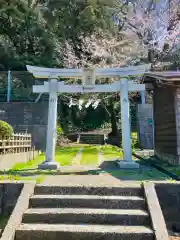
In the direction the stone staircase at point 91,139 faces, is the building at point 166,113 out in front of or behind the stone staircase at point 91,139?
in front

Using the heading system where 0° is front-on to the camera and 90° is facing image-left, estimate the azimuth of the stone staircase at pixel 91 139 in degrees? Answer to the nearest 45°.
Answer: approximately 0°

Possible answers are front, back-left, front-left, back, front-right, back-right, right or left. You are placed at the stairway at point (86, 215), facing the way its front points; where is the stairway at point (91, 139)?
back

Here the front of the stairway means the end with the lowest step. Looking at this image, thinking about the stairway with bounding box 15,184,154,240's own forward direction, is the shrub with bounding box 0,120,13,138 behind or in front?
behind

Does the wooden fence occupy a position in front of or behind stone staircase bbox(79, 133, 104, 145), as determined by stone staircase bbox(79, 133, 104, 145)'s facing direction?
in front

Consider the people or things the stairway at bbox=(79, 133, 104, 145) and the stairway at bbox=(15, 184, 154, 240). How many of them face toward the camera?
2

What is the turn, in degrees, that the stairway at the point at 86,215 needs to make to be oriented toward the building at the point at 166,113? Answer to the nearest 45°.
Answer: approximately 135° to its left

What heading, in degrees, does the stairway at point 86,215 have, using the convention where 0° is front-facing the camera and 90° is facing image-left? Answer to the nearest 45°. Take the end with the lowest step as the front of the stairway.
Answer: approximately 0°

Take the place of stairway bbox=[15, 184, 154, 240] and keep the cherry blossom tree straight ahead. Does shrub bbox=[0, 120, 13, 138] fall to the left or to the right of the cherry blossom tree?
left

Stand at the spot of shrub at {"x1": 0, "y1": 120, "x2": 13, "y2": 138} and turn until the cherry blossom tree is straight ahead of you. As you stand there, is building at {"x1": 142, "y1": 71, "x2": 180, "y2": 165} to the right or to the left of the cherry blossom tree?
right

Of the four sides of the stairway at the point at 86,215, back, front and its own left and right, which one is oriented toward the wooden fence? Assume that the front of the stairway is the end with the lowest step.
back
